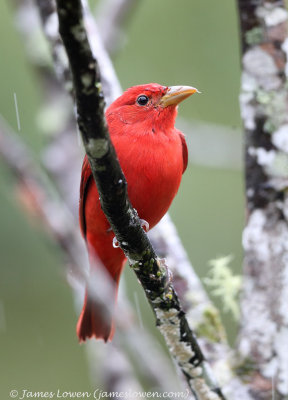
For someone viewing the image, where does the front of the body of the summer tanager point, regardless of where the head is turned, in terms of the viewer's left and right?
facing the viewer and to the right of the viewer
